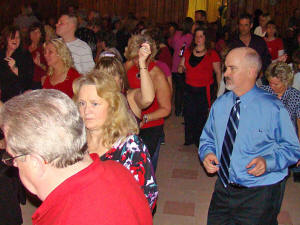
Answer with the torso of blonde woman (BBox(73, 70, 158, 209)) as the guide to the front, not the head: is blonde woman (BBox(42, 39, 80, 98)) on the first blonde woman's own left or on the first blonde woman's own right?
on the first blonde woman's own right

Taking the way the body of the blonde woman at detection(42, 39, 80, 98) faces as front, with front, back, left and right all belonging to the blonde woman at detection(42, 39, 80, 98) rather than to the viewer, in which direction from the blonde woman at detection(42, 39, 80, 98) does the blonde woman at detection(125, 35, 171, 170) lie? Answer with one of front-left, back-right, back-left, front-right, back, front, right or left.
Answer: left

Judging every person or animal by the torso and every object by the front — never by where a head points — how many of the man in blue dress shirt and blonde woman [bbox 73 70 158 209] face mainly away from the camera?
0

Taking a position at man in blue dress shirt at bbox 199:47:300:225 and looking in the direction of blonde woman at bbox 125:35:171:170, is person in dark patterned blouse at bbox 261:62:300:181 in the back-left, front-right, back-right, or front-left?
front-right

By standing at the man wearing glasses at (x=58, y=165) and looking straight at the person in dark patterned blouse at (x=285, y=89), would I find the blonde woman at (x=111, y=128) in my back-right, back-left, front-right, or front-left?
front-left

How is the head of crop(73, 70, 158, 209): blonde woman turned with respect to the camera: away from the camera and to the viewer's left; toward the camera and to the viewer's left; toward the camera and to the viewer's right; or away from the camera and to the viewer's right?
toward the camera and to the viewer's left

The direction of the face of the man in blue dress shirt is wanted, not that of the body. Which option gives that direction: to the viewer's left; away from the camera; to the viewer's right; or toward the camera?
to the viewer's left

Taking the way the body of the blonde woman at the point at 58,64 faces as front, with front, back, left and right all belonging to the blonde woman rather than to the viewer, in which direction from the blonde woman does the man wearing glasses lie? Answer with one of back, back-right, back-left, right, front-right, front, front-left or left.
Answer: front-left

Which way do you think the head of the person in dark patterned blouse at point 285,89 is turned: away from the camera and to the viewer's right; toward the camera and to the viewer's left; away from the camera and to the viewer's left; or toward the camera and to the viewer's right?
toward the camera and to the viewer's left

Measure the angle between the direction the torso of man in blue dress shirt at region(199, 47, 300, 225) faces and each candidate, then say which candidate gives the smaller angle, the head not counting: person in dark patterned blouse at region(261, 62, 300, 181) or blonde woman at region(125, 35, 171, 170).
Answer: the blonde woman

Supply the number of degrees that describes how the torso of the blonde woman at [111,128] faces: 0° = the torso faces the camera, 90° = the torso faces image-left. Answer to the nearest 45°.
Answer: approximately 45°

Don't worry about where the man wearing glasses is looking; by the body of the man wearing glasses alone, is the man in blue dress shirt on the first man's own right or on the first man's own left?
on the first man's own right

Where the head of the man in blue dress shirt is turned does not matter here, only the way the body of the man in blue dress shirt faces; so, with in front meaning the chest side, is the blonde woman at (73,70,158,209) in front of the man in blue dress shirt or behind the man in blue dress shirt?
in front
